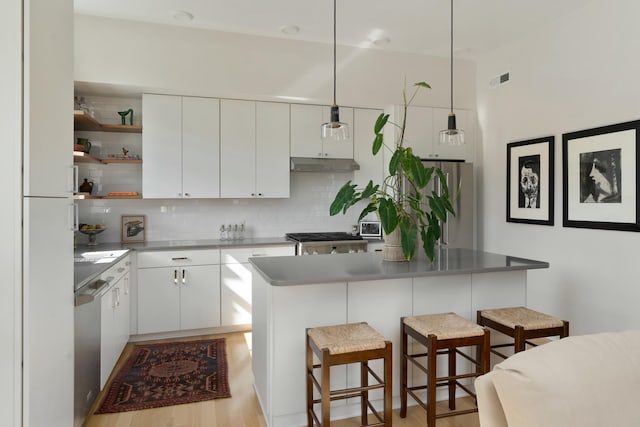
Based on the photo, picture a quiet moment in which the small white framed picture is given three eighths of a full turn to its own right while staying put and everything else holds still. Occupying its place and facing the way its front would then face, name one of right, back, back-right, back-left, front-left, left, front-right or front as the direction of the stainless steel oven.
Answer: left

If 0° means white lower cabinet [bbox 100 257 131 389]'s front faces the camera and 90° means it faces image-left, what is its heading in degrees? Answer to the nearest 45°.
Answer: approximately 270°

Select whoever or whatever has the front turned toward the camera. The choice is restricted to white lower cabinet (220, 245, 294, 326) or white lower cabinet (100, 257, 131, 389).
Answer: white lower cabinet (220, 245, 294, 326)

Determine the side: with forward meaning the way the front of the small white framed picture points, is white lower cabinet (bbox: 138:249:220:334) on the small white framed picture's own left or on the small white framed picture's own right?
on the small white framed picture's own right

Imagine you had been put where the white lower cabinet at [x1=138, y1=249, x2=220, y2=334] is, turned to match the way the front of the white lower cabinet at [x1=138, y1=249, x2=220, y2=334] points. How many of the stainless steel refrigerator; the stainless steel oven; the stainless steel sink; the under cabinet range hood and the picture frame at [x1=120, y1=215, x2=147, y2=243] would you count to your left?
3

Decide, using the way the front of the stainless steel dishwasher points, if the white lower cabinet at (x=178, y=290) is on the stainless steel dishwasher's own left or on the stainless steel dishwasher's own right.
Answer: on the stainless steel dishwasher's own left

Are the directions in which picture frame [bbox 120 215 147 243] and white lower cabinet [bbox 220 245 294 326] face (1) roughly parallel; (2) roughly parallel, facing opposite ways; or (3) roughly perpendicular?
roughly parallel

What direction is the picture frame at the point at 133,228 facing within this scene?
toward the camera

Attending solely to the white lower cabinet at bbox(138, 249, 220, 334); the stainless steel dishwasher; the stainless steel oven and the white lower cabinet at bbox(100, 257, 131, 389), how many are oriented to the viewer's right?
2

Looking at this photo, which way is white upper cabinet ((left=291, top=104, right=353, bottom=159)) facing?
toward the camera

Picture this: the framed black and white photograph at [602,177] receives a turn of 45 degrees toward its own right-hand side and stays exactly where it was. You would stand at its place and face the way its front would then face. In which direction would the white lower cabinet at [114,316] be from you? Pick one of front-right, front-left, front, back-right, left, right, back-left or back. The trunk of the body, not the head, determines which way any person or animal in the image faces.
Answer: front-left

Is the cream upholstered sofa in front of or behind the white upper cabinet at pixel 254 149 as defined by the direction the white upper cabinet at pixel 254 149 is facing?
in front

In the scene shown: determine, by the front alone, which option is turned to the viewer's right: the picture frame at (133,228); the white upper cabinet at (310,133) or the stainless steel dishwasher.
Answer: the stainless steel dishwasher

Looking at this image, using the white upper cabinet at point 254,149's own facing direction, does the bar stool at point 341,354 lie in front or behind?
in front
